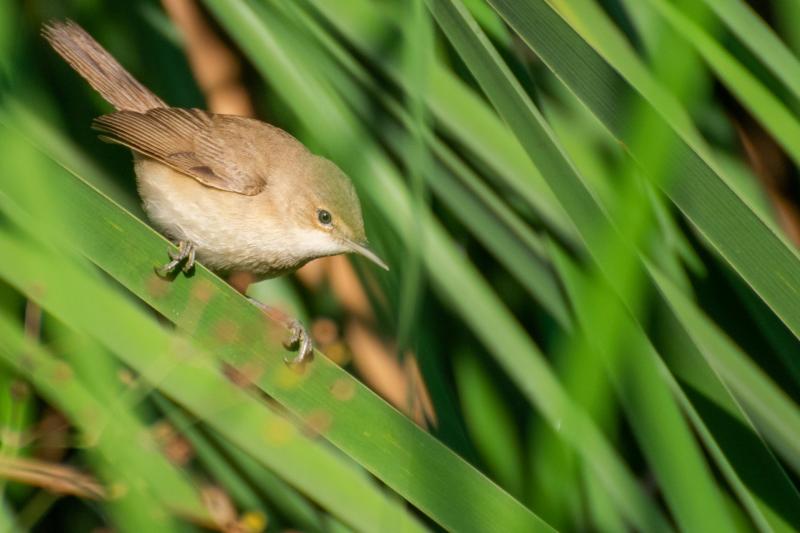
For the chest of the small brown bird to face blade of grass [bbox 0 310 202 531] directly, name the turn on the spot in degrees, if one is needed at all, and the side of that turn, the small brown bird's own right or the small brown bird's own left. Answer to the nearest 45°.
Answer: approximately 90° to the small brown bird's own right

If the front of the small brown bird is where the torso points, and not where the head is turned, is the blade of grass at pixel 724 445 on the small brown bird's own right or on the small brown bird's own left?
on the small brown bird's own right

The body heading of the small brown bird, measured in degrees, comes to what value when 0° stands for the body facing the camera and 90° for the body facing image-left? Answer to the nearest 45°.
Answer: approximately 270°
